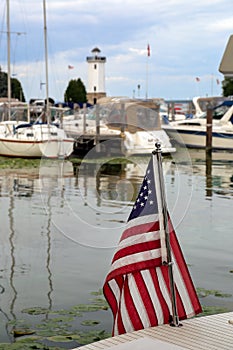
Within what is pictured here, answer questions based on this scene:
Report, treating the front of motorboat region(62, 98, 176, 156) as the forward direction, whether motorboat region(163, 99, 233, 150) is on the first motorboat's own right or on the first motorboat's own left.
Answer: on the first motorboat's own right

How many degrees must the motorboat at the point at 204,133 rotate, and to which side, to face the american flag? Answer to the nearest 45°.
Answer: approximately 90° to its left

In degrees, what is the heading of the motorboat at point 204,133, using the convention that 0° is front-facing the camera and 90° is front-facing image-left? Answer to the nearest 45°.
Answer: approximately 90°
